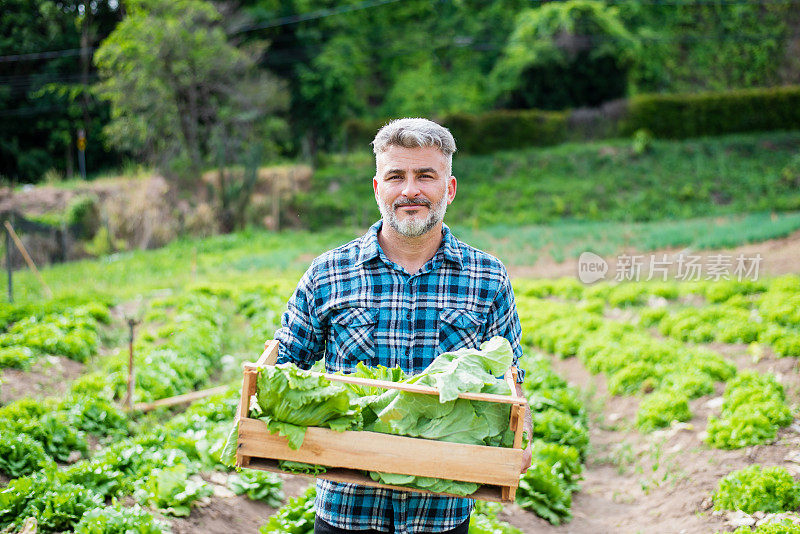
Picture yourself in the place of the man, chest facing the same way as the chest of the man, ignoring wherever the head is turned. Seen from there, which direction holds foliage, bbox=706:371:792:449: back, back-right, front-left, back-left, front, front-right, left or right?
back-left

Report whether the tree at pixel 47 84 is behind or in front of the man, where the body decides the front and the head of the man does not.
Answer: behind

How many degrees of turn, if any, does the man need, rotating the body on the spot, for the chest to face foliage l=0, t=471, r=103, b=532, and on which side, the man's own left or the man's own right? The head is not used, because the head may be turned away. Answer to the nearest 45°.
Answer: approximately 135° to the man's own right

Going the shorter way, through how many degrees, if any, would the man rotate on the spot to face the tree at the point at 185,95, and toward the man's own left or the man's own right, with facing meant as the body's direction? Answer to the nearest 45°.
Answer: approximately 180°

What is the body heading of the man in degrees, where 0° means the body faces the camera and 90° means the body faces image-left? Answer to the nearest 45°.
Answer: approximately 0°

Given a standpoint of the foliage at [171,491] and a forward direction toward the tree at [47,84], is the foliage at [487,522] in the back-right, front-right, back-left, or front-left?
back-right

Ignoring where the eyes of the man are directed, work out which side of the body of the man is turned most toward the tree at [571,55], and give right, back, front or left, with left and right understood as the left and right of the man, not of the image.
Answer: back
